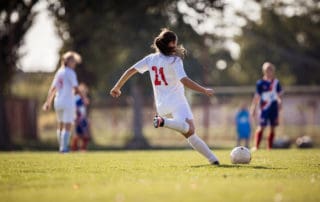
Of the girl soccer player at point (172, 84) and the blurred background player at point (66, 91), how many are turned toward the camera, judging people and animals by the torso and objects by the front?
0

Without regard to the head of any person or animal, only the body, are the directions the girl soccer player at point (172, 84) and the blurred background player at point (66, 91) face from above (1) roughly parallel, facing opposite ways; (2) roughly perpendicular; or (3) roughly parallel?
roughly parallel

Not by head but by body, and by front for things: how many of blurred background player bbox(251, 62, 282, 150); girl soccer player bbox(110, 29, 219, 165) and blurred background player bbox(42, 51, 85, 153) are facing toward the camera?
1

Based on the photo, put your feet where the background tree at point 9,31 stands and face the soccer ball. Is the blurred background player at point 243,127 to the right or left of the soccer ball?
left

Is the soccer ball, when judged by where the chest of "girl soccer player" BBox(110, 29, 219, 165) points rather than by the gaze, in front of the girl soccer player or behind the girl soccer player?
in front

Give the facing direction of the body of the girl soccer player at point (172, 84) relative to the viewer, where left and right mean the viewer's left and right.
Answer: facing away from the viewer and to the right of the viewer

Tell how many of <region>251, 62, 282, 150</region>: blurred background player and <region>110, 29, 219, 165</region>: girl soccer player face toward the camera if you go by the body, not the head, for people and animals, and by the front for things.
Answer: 1

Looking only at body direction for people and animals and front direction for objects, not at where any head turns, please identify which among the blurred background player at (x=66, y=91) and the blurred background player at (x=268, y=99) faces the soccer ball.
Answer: the blurred background player at (x=268, y=99)

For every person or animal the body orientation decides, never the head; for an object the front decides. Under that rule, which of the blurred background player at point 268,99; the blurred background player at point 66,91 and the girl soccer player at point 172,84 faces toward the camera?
the blurred background player at point 268,99

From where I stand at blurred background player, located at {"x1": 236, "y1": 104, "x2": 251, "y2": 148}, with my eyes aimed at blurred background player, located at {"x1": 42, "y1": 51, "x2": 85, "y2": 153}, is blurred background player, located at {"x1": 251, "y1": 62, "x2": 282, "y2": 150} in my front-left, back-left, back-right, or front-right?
front-left

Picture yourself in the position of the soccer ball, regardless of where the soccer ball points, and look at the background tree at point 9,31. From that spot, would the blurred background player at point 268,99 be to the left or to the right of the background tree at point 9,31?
right

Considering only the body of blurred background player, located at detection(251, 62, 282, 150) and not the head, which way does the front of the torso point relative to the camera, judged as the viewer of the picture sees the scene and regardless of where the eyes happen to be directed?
toward the camera

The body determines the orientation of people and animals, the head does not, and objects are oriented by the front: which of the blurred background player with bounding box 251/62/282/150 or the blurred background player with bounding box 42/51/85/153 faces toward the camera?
the blurred background player with bounding box 251/62/282/150
